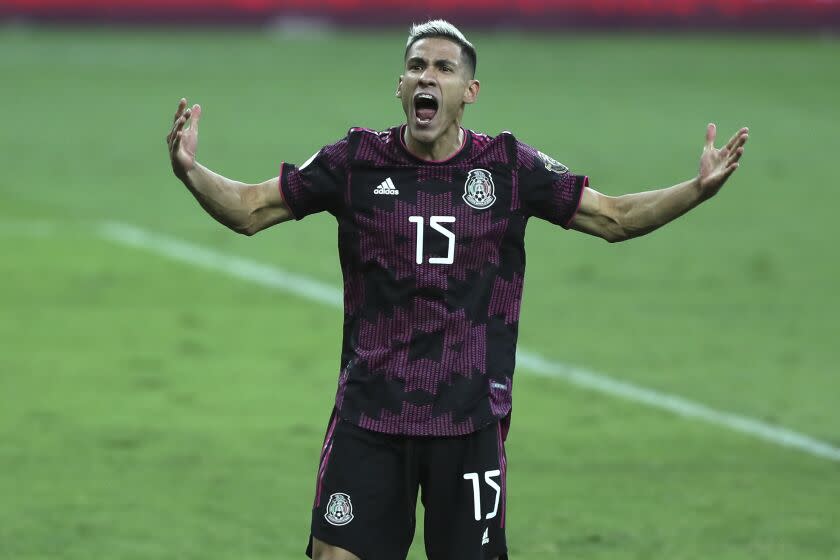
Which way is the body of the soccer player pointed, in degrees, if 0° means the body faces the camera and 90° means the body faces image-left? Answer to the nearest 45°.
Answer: approximately 0°
